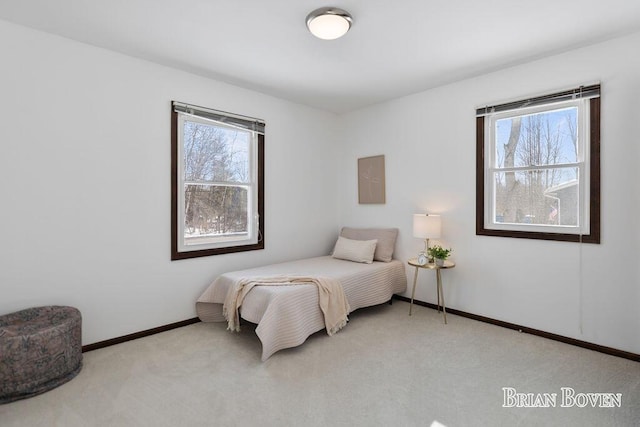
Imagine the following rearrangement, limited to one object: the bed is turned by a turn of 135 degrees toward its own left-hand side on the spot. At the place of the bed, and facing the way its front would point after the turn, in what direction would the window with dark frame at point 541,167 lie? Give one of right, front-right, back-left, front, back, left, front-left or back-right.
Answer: front

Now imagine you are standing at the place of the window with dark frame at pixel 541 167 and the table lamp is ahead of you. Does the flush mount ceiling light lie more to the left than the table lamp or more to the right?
left

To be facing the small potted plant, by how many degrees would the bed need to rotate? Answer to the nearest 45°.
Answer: approximately 135° to its left

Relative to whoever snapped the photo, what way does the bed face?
facing the viewer and to the left of the viewer

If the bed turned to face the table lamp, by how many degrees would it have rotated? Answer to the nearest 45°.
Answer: approximately 135° to its left
